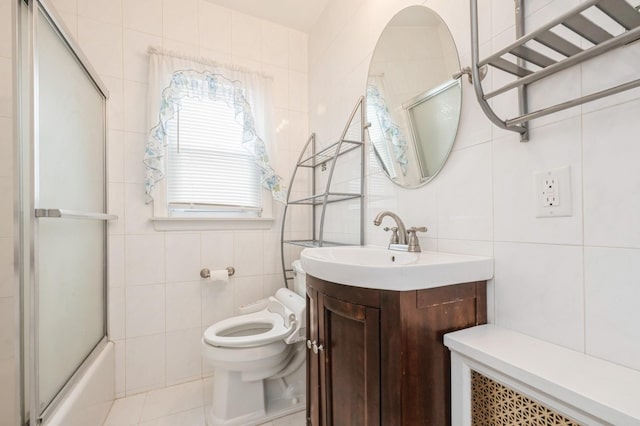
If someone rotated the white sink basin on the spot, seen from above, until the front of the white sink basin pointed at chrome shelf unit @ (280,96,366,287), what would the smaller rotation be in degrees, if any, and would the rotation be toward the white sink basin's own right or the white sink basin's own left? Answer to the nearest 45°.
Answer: approximately 90° to the white sink basin's own right

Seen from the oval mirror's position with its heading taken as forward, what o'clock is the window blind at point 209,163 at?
The window blind is roughly at 2 o'clock from the oval mirror.

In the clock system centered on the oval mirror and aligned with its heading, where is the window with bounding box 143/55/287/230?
The window is roughly at 2 o'clock from the oval mirror.

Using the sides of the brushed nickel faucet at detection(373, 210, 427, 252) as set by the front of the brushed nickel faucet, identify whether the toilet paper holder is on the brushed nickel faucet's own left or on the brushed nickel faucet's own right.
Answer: on the brushed nickel faucet's own right

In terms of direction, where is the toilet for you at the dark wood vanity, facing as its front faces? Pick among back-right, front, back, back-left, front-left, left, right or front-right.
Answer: right

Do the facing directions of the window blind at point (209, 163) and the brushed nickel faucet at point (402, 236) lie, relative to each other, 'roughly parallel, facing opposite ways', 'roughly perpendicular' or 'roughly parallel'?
roughly perpendicular

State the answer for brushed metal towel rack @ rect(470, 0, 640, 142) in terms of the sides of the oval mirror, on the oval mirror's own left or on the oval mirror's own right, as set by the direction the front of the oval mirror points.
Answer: on the oval mirror's own left

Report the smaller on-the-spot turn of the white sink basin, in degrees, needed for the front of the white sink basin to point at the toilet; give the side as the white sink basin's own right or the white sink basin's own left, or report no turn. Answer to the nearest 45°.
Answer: approximately 90° to the white sink basin's own right

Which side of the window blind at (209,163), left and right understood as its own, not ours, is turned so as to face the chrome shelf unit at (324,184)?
left

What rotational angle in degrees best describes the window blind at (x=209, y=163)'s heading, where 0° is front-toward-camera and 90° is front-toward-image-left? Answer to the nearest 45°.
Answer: approximately 0°
